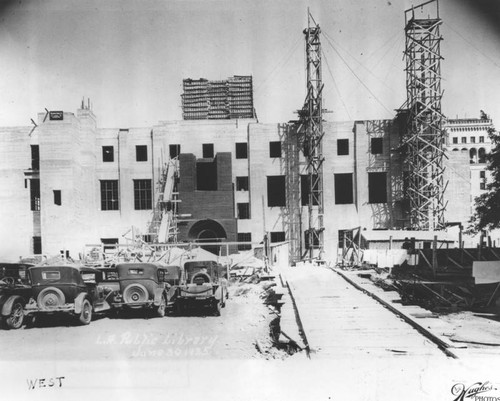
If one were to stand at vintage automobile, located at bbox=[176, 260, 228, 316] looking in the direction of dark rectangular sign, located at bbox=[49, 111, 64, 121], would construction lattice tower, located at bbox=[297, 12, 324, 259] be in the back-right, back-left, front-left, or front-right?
front-right

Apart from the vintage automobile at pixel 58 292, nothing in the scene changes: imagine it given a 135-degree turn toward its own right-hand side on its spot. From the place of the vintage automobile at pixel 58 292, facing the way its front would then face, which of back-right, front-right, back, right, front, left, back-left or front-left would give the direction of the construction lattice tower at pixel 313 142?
back-left

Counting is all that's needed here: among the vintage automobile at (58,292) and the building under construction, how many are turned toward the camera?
1

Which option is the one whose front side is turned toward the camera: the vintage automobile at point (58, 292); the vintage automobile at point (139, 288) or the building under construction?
the building under construction

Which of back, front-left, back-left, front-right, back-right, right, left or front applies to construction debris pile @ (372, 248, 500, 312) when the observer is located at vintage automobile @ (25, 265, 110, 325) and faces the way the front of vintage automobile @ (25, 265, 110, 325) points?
front-right

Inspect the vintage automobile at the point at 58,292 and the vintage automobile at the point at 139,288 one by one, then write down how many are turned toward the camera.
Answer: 0

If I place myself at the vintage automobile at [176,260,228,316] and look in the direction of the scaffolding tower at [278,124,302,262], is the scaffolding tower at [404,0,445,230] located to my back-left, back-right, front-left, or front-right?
front-right

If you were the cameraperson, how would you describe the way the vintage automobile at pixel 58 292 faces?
facing away from the viewer and to the right of the viewer

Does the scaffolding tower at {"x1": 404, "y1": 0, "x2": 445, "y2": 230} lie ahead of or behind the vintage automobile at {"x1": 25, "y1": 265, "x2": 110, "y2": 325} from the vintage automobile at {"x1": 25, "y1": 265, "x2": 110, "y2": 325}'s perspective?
ahead

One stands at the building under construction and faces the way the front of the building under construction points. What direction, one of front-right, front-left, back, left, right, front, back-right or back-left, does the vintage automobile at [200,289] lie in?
front

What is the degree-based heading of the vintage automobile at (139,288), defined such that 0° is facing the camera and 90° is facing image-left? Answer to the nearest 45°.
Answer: approximately 225°

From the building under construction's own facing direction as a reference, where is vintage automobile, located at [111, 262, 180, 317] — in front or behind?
in front

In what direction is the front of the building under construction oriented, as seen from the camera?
facing the viewer
